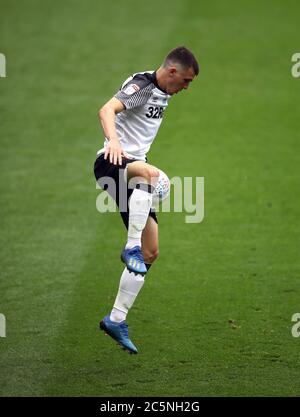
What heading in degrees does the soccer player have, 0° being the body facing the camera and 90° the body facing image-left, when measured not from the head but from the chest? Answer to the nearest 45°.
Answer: approximately 315°
